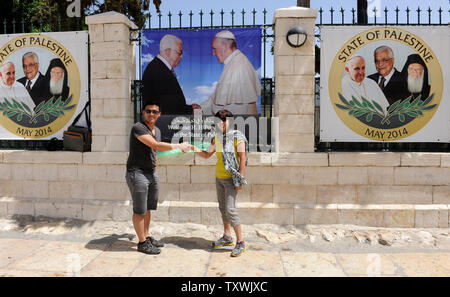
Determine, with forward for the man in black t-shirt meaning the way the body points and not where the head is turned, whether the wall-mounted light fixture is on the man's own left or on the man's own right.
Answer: on the man's own left

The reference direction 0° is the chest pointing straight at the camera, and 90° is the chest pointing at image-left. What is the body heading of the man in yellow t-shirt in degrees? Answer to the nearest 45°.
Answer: approximately 45°

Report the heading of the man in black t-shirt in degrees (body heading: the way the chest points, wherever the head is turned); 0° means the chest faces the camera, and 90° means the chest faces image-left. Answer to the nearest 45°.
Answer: approximately 315°

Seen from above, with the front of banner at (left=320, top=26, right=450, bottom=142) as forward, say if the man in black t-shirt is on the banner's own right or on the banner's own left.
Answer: on the banner's own right

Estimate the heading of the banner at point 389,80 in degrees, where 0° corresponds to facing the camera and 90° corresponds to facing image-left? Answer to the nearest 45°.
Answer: approximately 0°

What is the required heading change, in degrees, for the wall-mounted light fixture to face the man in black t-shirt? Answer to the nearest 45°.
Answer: approximately 45° to its right
